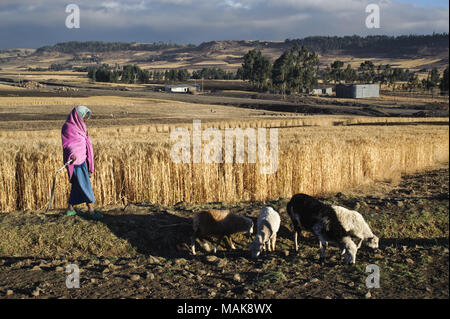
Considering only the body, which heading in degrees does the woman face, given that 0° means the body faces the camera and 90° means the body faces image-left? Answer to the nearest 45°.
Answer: approximately 270°

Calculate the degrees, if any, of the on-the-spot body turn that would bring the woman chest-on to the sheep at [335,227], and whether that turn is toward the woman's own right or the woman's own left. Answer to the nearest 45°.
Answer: approximately 45° to the woman's own right

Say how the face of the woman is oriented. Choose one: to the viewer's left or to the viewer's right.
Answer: to the viewer's right

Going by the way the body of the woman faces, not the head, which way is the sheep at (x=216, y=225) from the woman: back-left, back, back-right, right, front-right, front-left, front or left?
front-right

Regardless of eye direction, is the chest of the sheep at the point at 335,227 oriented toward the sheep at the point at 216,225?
no
